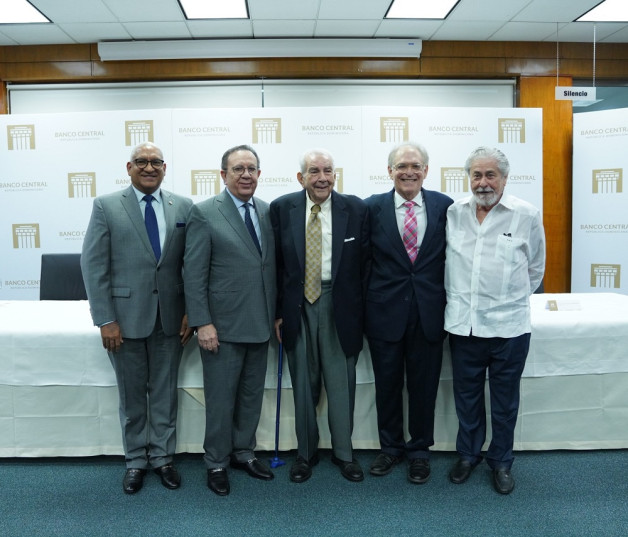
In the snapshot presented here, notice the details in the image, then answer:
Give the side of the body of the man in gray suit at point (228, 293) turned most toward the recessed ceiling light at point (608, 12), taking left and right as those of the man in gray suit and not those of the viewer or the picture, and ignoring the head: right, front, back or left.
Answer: left

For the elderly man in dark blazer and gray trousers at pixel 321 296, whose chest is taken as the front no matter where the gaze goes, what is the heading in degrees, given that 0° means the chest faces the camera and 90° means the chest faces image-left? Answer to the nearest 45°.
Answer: approximately 0°

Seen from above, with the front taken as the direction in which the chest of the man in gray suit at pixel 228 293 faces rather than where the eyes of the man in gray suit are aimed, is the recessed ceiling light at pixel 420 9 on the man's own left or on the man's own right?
on the man's own left

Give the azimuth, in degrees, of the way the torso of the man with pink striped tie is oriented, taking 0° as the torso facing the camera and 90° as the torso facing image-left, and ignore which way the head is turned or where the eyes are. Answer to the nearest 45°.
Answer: approximately 0°
